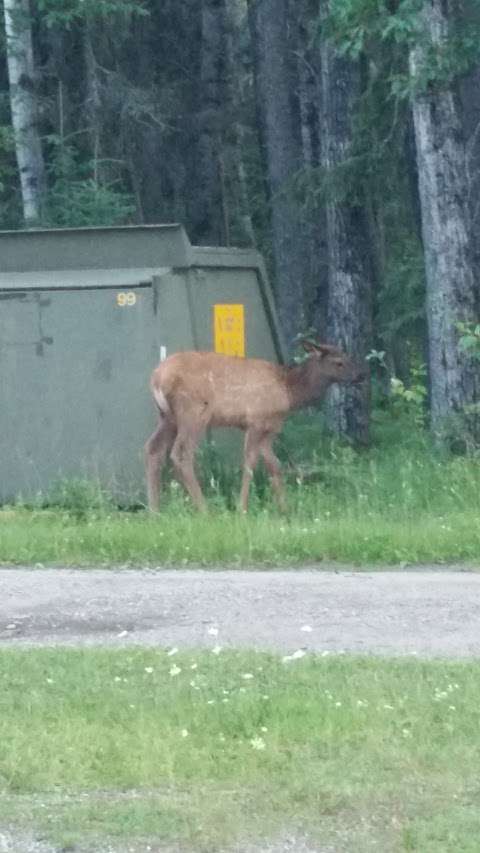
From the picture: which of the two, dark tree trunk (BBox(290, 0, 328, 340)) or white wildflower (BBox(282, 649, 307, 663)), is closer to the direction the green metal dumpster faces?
the white wildflower

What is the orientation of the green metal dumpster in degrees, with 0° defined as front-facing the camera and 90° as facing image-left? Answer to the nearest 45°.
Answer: approximately 0°

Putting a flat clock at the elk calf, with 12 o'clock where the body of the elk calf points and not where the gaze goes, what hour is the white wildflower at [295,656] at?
The white wildflower is roughly at 3 o'clock from the elk calf.

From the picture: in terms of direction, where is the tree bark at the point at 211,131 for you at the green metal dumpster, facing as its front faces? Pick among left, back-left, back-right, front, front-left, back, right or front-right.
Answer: back

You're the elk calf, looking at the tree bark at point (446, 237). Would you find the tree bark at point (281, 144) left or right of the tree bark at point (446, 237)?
left

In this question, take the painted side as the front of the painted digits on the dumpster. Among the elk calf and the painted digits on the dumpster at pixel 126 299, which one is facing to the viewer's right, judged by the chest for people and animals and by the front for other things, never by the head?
the elk calf

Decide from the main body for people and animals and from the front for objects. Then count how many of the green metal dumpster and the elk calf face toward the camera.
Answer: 1

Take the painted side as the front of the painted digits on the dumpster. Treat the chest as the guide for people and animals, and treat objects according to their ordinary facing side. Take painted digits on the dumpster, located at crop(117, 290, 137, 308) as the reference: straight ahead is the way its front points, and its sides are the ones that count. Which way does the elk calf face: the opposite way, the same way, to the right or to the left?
to the left

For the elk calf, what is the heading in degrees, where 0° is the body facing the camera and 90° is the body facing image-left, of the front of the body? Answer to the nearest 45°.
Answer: approximately 270°

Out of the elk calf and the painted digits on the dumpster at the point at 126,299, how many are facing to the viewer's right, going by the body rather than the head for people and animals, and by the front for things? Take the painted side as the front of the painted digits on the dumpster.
1

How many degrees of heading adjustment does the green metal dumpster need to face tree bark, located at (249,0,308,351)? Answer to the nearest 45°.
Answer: approximately 180°

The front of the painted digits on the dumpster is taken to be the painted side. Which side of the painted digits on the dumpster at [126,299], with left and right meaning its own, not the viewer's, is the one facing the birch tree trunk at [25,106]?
back

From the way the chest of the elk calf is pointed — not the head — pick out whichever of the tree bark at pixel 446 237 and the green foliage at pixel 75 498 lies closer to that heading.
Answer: the tree bark

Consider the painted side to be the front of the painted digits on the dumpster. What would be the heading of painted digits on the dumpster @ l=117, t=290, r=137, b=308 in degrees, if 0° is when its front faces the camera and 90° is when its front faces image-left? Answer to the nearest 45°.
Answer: approximately 0°
